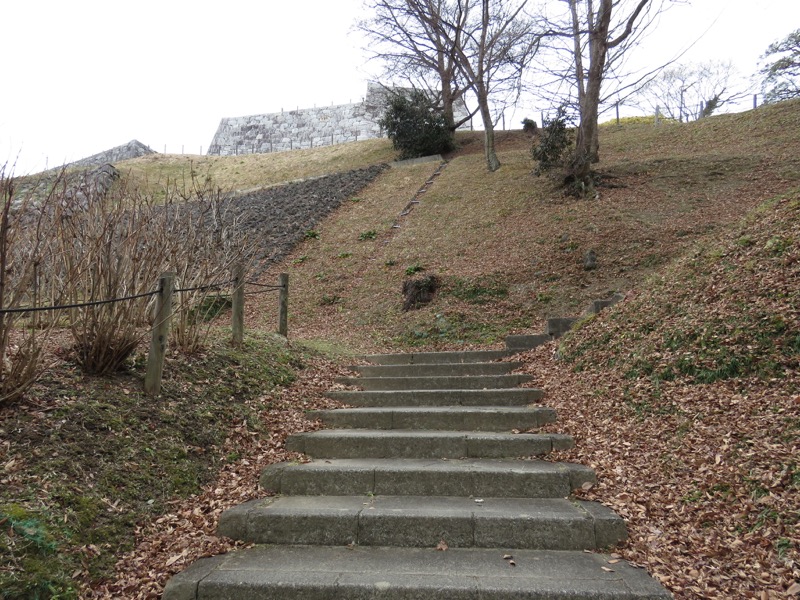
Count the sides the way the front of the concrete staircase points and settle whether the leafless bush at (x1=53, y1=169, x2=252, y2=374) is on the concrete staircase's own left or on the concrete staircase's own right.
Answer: on the concrete staircase's own right

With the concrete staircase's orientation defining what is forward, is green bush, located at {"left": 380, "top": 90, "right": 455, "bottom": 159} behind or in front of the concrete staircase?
behind

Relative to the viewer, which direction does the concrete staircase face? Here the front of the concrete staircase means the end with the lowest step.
toward the camera

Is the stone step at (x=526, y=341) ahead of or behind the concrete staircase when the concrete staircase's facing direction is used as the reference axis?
behind

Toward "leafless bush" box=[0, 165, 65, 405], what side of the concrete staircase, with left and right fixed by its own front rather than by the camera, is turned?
right

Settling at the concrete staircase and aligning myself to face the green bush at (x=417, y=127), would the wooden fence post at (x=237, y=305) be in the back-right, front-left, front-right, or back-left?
front-left

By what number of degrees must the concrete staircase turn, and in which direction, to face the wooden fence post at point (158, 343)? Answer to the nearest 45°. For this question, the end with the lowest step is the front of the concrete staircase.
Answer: approximately 135° to its right
